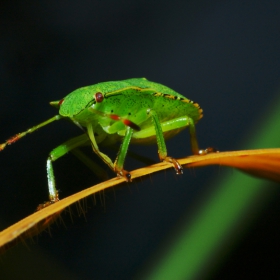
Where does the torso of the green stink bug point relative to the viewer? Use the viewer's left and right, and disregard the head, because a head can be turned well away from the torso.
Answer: facing the viewer and to the left of the viewer
